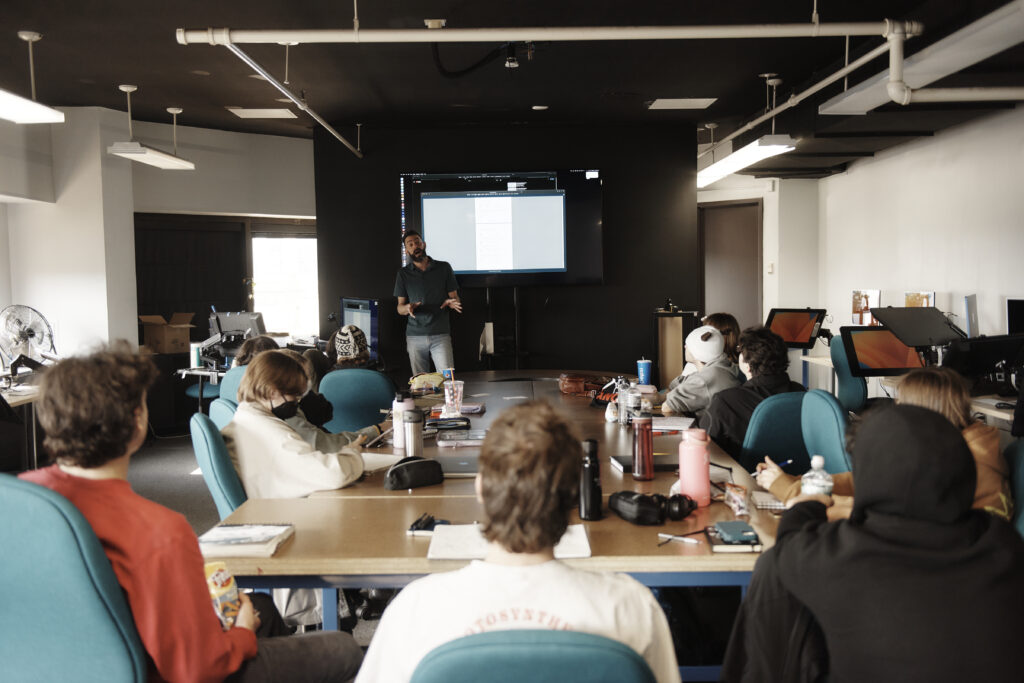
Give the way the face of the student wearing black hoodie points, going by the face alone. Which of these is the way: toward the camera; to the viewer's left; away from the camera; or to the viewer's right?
away from the camera

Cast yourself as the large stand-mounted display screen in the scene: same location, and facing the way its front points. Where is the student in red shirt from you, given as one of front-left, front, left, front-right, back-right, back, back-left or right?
front

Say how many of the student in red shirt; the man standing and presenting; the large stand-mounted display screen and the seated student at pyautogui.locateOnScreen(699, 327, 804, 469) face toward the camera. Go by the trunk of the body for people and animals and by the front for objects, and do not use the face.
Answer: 2

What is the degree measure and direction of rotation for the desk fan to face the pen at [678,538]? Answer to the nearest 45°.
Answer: approximately 45° to its right

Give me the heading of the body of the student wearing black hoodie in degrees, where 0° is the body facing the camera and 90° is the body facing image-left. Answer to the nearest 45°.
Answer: approximately 180°

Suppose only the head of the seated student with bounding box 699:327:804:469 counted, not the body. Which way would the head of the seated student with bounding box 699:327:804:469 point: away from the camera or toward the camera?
away from the camera

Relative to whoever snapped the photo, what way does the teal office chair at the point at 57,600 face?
facing away from the viewer and to the right of the viewer

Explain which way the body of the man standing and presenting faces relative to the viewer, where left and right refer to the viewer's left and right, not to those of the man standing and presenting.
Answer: facing the viewer

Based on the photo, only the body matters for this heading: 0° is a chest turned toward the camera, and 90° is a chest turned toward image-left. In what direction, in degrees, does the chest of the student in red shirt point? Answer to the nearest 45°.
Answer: approximately 225°

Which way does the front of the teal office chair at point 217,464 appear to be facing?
to the viewer's right

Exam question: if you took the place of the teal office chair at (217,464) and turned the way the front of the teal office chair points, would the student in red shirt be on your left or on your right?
on your right

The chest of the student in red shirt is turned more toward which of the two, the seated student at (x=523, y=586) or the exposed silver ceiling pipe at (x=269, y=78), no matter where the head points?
the exposed silver ceiling pipe

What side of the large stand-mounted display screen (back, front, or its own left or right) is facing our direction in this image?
front

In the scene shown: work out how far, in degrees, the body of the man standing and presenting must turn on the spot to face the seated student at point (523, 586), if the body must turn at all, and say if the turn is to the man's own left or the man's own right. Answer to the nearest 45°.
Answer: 0° — they already face them

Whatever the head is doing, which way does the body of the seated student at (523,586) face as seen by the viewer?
away from the camera

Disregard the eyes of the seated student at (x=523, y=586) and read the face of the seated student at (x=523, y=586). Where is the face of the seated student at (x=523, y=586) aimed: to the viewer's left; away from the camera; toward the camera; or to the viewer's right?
away from the camera
